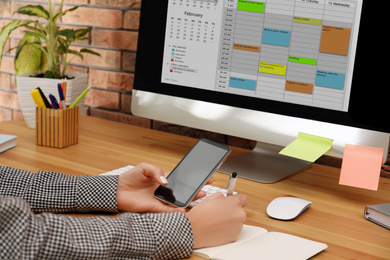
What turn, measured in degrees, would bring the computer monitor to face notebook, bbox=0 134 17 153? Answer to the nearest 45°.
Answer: approximately 45° to its right

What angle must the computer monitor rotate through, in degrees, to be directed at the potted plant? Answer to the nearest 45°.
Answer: approximately 90° to its right

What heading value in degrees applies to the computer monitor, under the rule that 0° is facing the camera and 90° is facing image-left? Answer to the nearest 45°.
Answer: approximately 45°
